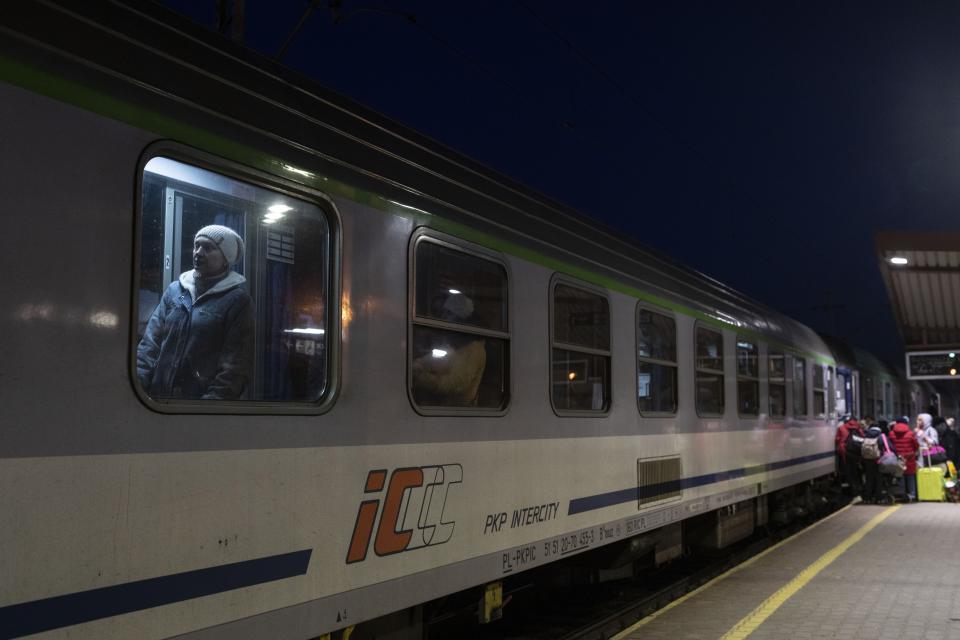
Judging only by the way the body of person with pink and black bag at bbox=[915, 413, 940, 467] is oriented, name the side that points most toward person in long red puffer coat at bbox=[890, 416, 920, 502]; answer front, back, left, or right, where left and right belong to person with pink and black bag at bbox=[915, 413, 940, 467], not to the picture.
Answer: left

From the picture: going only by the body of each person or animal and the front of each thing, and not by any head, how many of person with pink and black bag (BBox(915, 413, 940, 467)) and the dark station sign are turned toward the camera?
1

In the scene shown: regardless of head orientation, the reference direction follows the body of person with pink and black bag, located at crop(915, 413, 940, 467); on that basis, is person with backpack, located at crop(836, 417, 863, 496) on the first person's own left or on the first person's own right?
on the first person's own right

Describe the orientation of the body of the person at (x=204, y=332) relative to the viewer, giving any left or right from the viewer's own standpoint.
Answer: facing the viewer and to the left of the viewer

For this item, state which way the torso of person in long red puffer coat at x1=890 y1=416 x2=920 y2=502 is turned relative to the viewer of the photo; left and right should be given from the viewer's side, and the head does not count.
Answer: facing away from the viewer

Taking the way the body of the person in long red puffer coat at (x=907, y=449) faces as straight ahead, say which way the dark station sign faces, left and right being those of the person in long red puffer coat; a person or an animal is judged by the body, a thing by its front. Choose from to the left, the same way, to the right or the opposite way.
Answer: the opposite way

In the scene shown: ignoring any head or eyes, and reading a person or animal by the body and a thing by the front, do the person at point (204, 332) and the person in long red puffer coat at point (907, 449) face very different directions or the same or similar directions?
very different directions

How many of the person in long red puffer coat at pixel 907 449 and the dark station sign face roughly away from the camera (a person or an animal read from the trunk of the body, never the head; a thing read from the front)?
1

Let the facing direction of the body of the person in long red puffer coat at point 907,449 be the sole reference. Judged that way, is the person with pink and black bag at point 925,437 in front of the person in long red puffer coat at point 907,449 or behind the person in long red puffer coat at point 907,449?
in front

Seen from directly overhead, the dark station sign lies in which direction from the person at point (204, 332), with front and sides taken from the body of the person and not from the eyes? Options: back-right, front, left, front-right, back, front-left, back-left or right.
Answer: back

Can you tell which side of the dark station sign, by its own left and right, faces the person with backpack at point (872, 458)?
front
